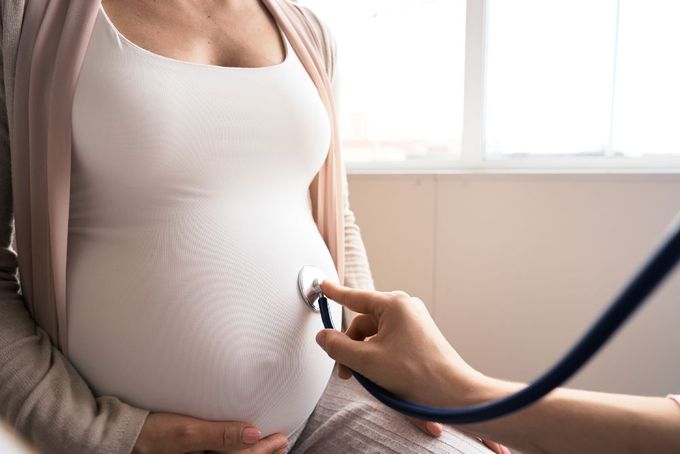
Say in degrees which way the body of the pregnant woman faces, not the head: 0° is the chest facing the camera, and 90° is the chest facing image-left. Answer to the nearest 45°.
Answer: approximately 315°

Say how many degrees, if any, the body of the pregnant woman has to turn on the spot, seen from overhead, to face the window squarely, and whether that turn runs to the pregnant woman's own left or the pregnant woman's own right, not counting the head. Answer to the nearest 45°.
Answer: approximately 90° to the pregnant woman's own left
